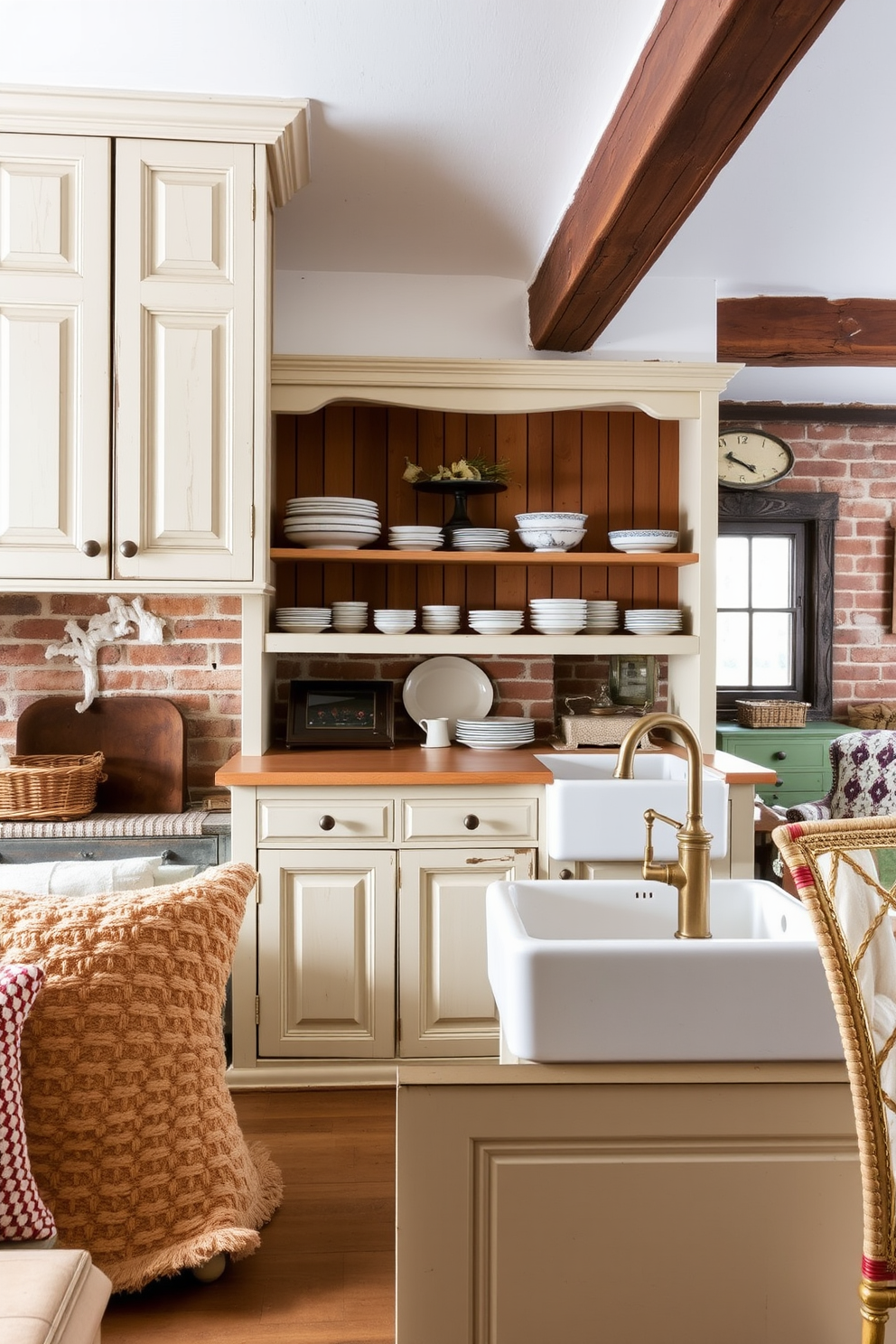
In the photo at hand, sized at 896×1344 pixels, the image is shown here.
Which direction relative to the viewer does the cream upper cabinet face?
toward the camera

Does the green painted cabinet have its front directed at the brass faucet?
yes

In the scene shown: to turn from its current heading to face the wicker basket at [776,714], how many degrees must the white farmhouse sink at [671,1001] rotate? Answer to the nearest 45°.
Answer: approximately 180°

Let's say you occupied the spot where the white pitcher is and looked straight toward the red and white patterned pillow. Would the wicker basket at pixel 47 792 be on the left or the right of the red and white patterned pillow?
right

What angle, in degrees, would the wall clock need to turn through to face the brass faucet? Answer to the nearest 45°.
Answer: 0° — it already faces it

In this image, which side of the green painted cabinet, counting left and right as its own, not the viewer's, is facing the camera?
front

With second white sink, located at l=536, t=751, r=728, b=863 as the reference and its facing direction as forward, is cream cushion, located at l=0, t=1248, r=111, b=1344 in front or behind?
in front

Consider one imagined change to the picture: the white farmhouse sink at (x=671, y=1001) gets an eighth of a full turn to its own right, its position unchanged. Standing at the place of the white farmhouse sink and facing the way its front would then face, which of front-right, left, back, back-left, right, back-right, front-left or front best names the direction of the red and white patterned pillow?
front-right

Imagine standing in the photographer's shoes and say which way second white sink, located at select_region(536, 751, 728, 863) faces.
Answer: facing the viewer
